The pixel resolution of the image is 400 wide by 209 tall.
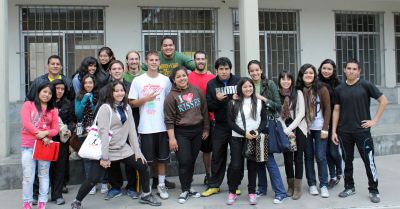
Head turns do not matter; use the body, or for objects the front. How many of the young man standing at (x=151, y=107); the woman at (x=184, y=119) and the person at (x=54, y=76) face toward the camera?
3

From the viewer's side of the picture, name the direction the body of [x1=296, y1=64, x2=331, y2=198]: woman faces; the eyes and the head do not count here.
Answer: toward the camera

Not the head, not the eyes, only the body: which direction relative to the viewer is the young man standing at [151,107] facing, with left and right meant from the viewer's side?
facing the viewer

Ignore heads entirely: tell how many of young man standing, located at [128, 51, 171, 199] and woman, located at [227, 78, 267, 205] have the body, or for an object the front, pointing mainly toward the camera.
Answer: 2

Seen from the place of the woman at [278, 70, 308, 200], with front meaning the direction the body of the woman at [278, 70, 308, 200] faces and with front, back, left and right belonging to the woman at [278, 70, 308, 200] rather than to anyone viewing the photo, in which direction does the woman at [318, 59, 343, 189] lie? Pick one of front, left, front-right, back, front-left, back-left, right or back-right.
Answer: back

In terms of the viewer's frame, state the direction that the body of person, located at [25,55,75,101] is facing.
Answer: toward the camera

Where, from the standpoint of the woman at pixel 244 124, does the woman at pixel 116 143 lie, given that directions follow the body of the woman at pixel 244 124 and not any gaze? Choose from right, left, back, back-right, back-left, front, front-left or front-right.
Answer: right

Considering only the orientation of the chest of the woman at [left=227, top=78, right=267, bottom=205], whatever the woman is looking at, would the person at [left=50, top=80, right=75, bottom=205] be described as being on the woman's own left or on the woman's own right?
on the woman's own right

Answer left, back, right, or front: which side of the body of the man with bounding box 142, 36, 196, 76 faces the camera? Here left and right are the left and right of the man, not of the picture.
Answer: front

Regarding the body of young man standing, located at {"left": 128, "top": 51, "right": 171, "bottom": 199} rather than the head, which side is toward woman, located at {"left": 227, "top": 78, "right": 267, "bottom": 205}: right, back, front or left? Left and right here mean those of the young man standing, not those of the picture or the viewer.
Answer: left

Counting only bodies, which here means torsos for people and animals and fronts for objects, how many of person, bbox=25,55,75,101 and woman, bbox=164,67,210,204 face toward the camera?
2

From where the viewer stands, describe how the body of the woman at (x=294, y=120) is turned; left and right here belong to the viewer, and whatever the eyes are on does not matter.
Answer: facing the viewer and to the left of the viewer

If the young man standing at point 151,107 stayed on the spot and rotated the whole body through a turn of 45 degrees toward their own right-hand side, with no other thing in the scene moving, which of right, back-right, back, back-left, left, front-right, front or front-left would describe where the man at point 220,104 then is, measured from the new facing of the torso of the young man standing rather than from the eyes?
back-left
